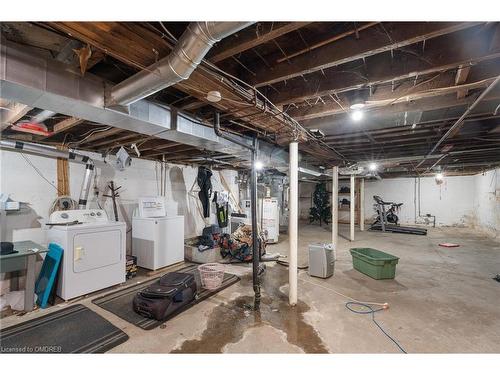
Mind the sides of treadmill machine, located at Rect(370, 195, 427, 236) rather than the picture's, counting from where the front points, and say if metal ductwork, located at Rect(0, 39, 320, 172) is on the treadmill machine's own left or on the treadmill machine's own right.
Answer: on the treadmill machine's own left

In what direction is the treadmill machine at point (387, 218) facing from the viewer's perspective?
to the viewer's left

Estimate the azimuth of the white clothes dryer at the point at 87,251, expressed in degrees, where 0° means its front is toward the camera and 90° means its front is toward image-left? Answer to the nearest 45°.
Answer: approximately 315°
